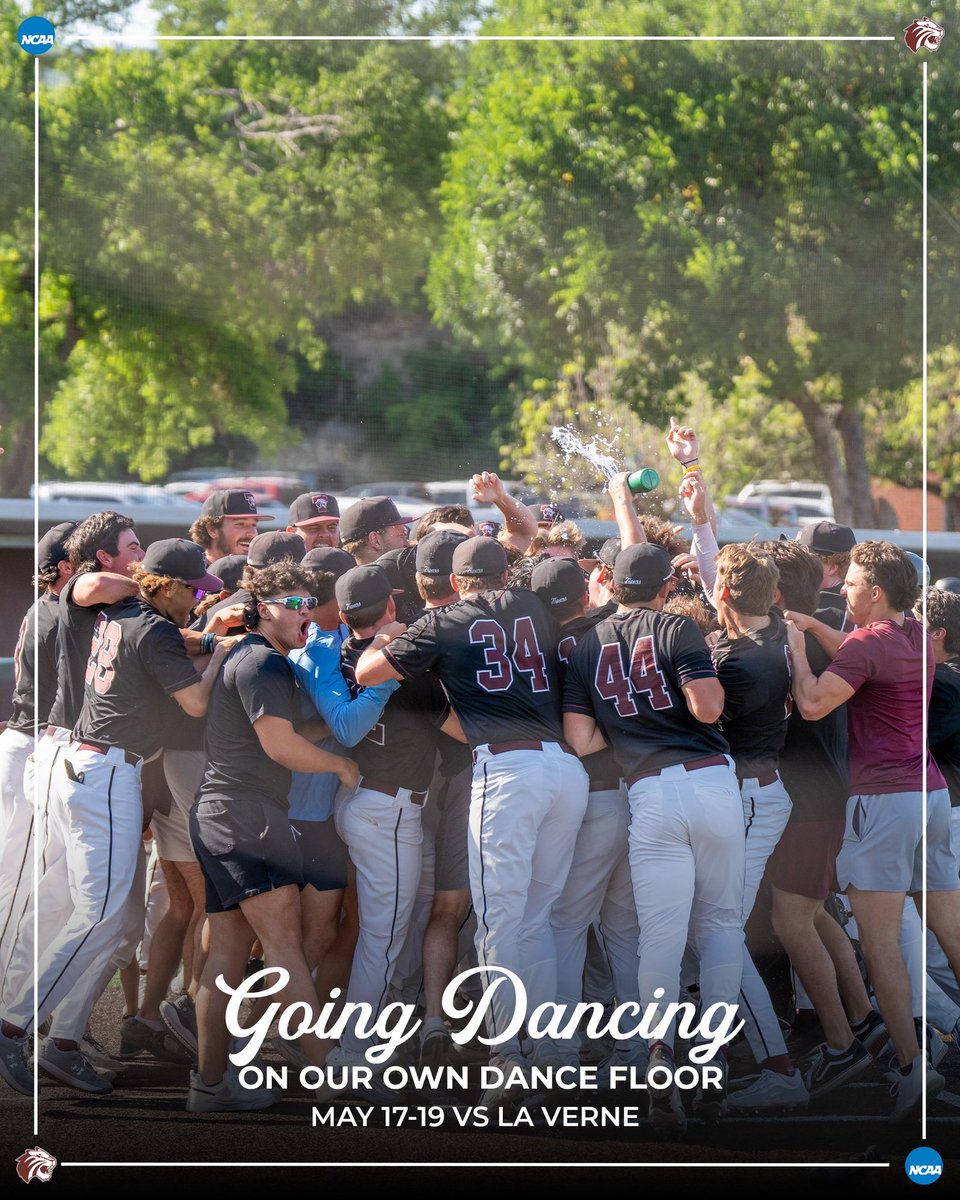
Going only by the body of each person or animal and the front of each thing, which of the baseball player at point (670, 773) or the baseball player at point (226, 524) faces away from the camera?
the baseball player at point (670, 773)

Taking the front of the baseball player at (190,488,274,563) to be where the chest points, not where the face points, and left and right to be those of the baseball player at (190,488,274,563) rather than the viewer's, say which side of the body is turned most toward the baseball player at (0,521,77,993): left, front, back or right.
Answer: right

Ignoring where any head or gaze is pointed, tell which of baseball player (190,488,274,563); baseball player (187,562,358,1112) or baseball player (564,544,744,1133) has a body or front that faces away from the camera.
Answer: baseball player (564,544,744,1133)

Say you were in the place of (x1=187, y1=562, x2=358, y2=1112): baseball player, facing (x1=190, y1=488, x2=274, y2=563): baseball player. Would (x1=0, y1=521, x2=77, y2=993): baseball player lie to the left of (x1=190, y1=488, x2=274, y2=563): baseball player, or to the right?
left

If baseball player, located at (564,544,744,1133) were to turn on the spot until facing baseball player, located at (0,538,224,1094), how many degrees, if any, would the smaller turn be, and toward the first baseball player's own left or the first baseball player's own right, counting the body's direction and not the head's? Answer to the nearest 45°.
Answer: approximately 90° to the first baseball player's own left

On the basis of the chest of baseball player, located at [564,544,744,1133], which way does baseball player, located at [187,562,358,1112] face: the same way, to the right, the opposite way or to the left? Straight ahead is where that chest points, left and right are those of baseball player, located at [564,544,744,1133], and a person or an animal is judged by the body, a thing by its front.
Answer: to the right

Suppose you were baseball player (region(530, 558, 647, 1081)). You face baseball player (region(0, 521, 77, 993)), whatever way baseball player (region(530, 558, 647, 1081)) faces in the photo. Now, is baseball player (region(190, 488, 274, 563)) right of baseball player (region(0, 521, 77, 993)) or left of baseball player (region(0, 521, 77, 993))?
right

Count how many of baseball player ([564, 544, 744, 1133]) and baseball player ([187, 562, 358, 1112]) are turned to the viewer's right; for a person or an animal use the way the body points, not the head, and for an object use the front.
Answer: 1

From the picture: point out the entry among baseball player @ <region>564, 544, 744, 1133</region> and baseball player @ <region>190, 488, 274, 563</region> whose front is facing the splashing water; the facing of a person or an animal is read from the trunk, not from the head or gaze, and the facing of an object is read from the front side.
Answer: baseball player @ <region>564, 544, 744, 1133</region>

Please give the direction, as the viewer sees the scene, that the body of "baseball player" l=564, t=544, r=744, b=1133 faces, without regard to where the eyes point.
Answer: away from the camera

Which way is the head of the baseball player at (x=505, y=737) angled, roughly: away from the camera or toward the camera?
away from the camera
